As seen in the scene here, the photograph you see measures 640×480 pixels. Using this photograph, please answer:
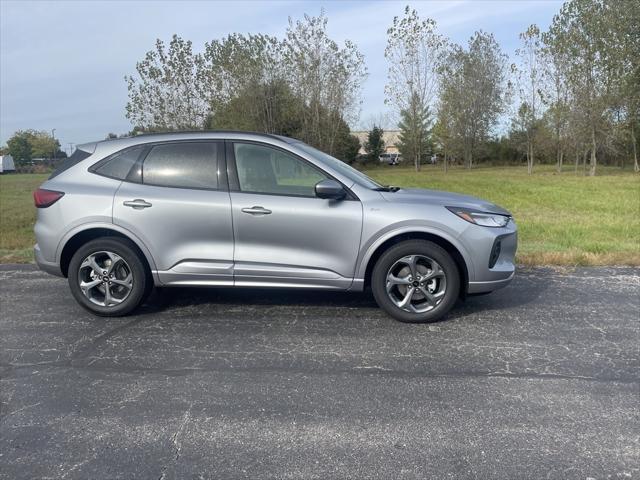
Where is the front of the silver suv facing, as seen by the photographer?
facing to the right of the viewer

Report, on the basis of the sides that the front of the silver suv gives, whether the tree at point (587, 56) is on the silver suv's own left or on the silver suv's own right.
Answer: on the silver suv's own left

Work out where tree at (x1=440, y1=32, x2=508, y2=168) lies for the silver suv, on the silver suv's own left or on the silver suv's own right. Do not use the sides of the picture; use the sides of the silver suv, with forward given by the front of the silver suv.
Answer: on the silver suv's own left
